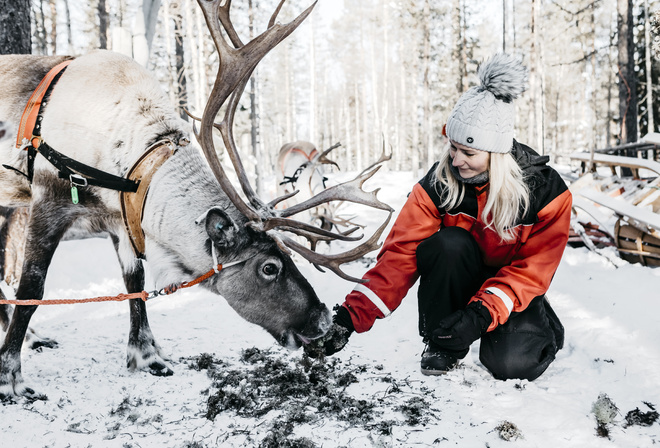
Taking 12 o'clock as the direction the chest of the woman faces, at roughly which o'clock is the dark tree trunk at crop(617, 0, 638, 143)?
The dark tree trunk is roughly at 5 o'clock from the woman.

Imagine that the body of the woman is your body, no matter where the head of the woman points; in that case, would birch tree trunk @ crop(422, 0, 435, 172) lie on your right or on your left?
on your right

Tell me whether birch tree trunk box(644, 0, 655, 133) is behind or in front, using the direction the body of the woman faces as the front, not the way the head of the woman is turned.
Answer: behind

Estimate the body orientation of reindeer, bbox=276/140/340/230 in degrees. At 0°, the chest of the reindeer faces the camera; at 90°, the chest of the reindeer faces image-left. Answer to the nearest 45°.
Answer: approximately 315°

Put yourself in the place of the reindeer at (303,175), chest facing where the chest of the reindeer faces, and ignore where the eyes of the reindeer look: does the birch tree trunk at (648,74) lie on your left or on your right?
on your left

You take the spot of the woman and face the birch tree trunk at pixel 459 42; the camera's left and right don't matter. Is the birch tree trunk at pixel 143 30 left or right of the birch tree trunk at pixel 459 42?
left

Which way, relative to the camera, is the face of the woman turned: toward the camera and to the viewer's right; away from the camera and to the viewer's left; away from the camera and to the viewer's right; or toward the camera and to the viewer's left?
toward the camera and to the viewer's left

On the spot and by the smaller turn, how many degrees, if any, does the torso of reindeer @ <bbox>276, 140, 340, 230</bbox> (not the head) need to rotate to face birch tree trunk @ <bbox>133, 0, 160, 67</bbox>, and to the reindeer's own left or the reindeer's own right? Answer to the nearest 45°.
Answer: approximately 90° to the reindeer's own right

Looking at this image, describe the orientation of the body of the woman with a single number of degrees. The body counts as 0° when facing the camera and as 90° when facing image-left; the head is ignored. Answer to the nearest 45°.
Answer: approximately 45°

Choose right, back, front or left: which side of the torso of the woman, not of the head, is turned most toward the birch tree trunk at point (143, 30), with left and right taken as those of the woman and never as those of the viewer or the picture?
right

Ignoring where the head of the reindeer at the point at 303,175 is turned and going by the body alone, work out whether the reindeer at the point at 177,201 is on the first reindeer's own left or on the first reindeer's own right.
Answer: on the first reindeer's own right

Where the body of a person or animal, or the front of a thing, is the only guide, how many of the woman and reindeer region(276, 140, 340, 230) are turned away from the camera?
0
